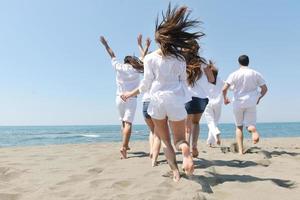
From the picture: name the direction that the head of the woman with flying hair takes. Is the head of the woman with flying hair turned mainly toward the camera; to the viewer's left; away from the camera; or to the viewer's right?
away from the camera

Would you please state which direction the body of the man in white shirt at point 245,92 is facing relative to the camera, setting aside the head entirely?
away from the camera

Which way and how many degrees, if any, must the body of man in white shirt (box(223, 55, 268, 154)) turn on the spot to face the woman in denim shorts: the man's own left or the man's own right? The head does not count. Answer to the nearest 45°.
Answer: approximately 135° to the man's own left

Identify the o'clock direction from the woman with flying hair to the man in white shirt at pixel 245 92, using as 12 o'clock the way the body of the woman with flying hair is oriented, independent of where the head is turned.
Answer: The man in white shirt is roughly at 1 o'clock from the woman with flying hair.

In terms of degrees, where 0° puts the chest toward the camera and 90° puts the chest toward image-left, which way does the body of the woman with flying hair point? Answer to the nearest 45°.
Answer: approximately 180°

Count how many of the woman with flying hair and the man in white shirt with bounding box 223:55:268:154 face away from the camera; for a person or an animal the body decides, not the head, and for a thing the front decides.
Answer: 2

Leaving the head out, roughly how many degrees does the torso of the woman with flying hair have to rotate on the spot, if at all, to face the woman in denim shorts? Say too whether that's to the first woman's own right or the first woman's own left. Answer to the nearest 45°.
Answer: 0° — they already face them

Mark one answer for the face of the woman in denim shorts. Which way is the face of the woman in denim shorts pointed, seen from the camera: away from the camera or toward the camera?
away from the camera

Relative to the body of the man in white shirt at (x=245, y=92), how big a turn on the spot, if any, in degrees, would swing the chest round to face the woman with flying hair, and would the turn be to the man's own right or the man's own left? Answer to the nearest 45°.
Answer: approximately 180°
